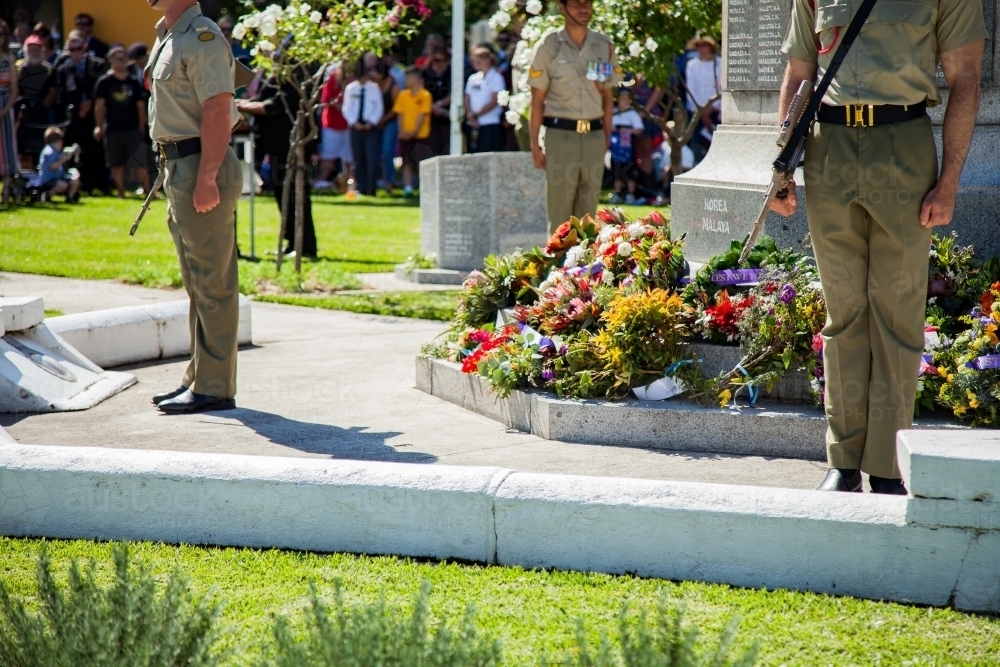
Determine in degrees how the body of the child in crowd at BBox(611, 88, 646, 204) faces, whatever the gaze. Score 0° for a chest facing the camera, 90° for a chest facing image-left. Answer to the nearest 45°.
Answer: approximately 0°

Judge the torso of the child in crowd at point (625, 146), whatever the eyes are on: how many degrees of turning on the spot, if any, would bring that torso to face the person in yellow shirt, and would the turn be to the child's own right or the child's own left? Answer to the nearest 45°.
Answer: approximately 90° to the child's own right

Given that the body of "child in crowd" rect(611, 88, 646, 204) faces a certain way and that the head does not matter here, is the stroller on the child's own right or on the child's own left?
on the child's own right

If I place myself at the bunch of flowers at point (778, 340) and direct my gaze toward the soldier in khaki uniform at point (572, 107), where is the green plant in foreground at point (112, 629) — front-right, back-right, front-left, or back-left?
back-left

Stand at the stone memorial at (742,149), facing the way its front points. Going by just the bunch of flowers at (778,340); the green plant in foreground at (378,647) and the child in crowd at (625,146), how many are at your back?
1

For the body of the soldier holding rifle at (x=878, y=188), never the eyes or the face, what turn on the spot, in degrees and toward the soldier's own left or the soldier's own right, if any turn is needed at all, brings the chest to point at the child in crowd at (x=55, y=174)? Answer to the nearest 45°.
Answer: approximately 135° to the soldier's own right

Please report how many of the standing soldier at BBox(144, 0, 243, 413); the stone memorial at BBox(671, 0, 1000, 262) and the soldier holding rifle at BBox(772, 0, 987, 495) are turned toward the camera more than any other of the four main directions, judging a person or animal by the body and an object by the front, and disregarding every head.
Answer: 2

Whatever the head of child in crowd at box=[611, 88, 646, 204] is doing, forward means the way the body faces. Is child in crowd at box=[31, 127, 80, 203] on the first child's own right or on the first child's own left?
on the first child's own right
